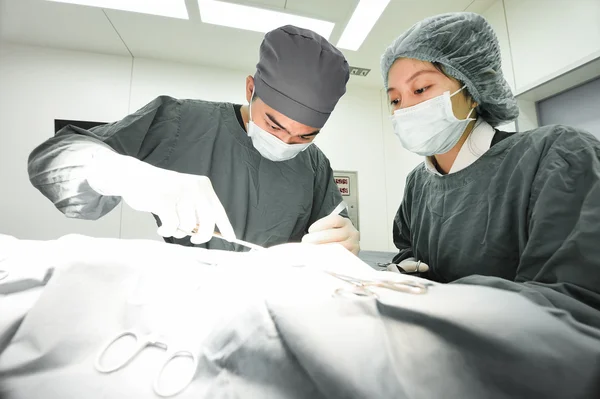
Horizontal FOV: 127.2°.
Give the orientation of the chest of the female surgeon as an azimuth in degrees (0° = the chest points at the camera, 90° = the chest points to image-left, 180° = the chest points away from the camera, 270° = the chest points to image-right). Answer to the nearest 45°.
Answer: approximately 45°

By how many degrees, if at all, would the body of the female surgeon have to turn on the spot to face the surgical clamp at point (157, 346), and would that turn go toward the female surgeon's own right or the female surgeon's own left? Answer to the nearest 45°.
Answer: approximately 45° to the female surgeon's own left

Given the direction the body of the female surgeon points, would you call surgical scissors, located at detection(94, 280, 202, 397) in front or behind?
in front

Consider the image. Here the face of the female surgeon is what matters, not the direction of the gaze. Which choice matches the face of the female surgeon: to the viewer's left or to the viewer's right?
to the viewer's left

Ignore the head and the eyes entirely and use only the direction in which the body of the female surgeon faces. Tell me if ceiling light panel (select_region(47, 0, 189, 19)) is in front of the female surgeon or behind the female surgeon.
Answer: in front
